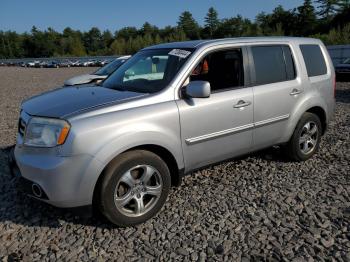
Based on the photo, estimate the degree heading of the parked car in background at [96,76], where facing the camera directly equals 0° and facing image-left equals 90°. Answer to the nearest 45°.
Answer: approximately 45°

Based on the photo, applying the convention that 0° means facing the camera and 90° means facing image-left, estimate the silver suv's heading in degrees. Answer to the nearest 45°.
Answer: approximately 45°

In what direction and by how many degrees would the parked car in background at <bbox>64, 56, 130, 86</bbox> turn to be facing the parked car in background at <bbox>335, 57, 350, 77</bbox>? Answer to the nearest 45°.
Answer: approximately 180°

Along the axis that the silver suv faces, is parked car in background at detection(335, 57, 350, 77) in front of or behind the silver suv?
behind

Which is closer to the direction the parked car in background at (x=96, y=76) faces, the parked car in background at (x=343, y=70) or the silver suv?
the silver suv

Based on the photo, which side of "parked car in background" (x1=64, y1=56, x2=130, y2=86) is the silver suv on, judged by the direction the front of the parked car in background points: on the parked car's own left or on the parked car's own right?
on the parked car's own left

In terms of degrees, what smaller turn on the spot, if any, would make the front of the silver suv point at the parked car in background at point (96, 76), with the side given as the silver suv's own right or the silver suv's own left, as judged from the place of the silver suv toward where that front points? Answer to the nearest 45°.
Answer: approximately 135° to the silver suv's own right
